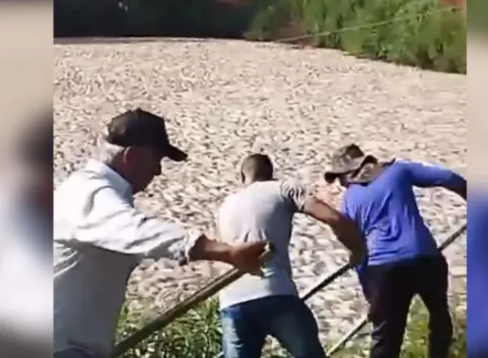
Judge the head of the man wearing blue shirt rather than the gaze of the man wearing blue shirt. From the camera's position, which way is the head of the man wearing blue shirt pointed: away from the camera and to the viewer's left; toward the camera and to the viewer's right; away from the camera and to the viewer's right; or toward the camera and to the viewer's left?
toward the camera and to the viewer's left

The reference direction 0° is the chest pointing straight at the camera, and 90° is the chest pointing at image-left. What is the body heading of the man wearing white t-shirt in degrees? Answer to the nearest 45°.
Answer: approximately 180°

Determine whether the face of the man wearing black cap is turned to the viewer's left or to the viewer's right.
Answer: to the viewer's right
